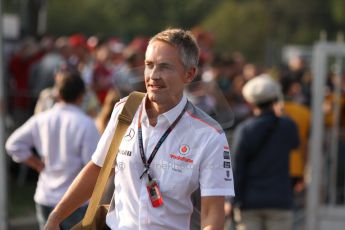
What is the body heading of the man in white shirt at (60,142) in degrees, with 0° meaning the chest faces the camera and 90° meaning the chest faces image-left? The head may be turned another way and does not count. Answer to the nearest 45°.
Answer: approximately 180°

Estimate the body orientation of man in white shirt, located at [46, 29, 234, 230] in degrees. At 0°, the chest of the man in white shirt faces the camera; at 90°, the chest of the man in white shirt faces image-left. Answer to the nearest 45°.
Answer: approximately 45°

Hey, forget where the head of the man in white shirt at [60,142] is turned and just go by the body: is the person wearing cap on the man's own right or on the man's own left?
on the man's own right

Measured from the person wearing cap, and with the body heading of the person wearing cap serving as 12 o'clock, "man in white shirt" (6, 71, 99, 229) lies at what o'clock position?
The man in white shirt is roughly at 8 o'clock from the person wearing cap.

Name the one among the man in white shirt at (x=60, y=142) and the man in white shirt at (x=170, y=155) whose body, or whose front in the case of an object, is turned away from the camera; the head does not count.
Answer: the man in white shirt at (x=60, y=142)

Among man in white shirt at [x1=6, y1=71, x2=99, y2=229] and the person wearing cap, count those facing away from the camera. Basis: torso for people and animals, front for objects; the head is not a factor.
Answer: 2

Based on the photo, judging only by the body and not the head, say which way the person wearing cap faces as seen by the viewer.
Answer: away from the camera

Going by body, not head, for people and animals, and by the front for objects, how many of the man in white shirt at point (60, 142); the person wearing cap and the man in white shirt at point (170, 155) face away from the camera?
2

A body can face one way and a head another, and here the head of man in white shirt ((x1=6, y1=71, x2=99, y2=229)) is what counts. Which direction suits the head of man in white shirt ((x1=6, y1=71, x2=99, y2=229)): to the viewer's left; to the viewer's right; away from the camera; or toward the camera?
away from the camera
